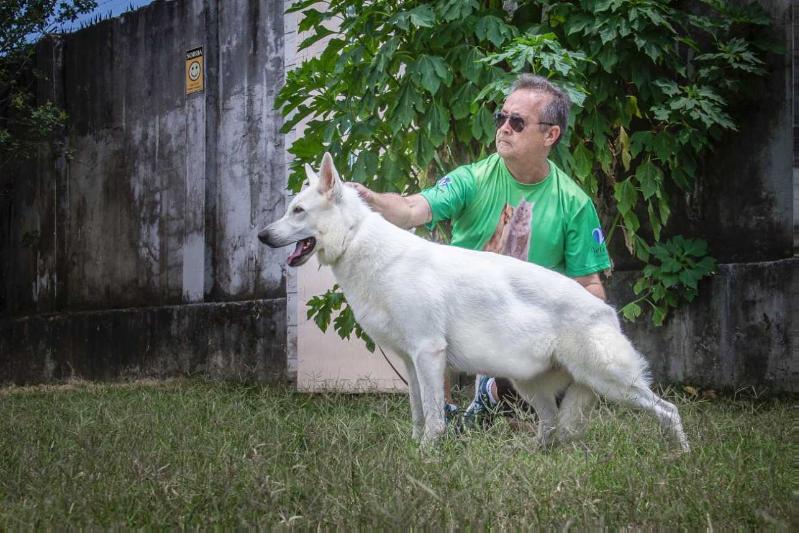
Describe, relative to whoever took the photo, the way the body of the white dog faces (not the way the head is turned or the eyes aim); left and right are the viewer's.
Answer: facing to the left of the viewer

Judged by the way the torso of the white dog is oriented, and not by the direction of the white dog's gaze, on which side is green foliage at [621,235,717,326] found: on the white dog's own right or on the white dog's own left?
on the white dog's own right

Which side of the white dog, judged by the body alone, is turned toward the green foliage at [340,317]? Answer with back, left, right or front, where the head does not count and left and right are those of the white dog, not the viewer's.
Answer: right

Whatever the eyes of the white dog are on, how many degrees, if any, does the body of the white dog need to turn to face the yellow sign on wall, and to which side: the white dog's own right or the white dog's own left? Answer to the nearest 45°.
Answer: approximately 45° to the white dog's own right
